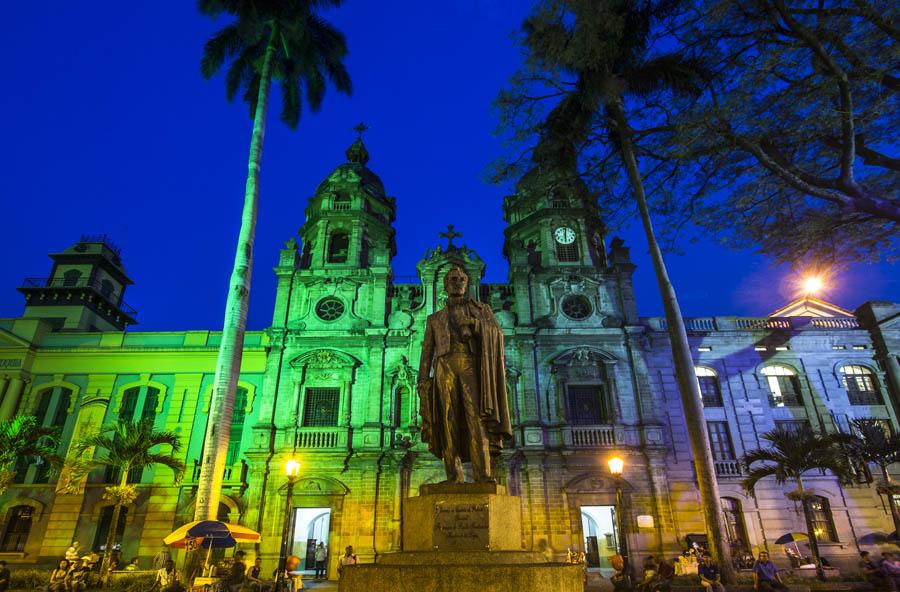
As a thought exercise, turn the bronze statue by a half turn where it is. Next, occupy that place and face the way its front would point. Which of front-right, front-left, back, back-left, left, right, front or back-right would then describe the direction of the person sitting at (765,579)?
front-right

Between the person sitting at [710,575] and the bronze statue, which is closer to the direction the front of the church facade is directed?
the bronze statue

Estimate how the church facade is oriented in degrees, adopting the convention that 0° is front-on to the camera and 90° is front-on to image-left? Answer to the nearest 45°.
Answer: approximately 0°

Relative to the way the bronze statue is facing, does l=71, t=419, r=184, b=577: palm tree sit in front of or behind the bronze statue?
behind

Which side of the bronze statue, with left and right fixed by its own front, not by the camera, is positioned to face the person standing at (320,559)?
back

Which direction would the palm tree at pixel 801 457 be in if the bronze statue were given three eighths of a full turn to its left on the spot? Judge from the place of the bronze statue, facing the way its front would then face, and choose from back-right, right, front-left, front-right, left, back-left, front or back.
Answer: front

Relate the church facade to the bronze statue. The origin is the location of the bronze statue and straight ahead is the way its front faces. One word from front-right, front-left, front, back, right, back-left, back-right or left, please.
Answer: back

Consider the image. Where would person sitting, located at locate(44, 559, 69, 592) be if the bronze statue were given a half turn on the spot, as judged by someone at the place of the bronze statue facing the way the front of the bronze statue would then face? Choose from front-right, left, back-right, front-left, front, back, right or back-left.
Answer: front-left

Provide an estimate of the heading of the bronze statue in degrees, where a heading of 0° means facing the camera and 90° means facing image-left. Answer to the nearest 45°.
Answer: approximately 0°

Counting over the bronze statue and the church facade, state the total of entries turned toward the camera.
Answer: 2
